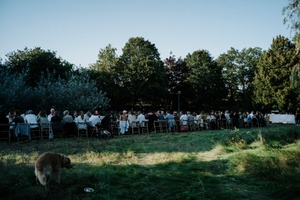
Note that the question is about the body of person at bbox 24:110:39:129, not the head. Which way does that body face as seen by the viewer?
away from the camera

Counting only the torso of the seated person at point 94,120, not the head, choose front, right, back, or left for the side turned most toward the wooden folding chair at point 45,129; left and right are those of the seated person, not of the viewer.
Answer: left

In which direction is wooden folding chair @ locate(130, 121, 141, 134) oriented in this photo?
away from the camera

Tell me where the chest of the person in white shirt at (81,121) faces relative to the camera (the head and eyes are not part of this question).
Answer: away from the camera

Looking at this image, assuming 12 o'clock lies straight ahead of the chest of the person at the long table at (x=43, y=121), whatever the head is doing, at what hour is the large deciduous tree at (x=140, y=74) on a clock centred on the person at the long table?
The large deciduous tree is roughly at 1 o'clock from the person at the long table.

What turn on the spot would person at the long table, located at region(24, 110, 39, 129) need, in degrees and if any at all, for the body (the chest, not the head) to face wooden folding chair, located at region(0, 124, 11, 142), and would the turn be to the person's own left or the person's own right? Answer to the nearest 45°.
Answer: approximately 90° to the person's own left

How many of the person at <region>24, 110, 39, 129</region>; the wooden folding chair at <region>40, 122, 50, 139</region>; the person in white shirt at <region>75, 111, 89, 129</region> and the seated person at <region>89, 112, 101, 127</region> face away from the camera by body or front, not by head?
4

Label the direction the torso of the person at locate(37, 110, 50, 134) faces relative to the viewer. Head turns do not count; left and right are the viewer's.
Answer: facing away from the viewer

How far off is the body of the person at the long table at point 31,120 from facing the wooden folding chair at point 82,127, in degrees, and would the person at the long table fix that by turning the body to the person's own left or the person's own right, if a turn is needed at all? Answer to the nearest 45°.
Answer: approximately 90° to the person's own right

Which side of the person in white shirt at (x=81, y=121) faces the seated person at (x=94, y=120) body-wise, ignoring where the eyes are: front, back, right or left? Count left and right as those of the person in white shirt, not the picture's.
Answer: right

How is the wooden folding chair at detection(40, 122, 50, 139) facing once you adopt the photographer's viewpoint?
facing away from the viewer

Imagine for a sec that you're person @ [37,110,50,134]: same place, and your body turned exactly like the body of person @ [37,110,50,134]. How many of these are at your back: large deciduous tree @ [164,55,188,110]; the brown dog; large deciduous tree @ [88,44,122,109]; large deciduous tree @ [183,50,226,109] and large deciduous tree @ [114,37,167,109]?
1

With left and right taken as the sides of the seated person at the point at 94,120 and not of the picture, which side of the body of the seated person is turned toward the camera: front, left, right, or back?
back

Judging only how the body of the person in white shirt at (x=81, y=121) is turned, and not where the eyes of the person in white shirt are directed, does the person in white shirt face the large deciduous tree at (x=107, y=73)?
yes

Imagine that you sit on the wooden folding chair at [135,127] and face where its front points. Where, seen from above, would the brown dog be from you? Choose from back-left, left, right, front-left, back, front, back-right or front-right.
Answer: back

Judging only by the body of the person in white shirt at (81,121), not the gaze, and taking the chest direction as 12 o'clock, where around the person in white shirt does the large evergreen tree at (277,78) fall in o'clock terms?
The large evergreen tree is roughly at 2 o'clock from the person in white shirt.

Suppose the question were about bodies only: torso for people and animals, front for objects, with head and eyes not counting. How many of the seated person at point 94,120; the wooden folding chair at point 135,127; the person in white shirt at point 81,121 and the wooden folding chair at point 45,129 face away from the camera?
4
